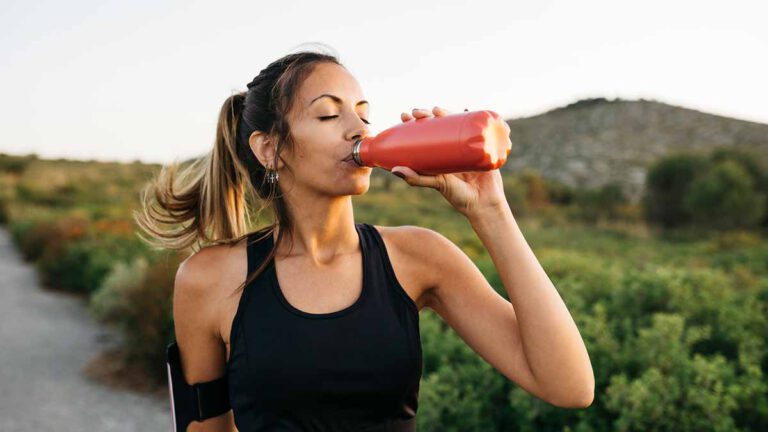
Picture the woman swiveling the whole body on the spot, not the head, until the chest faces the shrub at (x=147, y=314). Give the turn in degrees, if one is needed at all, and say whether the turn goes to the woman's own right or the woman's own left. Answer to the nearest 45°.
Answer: approximately 135° to the woman's own right

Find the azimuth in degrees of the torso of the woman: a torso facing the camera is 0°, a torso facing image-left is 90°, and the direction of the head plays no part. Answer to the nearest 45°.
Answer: approximately 0°

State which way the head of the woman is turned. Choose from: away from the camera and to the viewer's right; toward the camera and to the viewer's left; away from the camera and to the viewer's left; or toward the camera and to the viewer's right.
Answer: toward the camera and to the viewer's right

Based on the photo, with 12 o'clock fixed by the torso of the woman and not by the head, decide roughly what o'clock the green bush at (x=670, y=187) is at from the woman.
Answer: The green bush is roughly at 7 o'clock from the woman.

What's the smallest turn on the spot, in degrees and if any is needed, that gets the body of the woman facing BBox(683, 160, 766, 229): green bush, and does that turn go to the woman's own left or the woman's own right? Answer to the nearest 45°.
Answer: approximately 135° to the woman's own left
